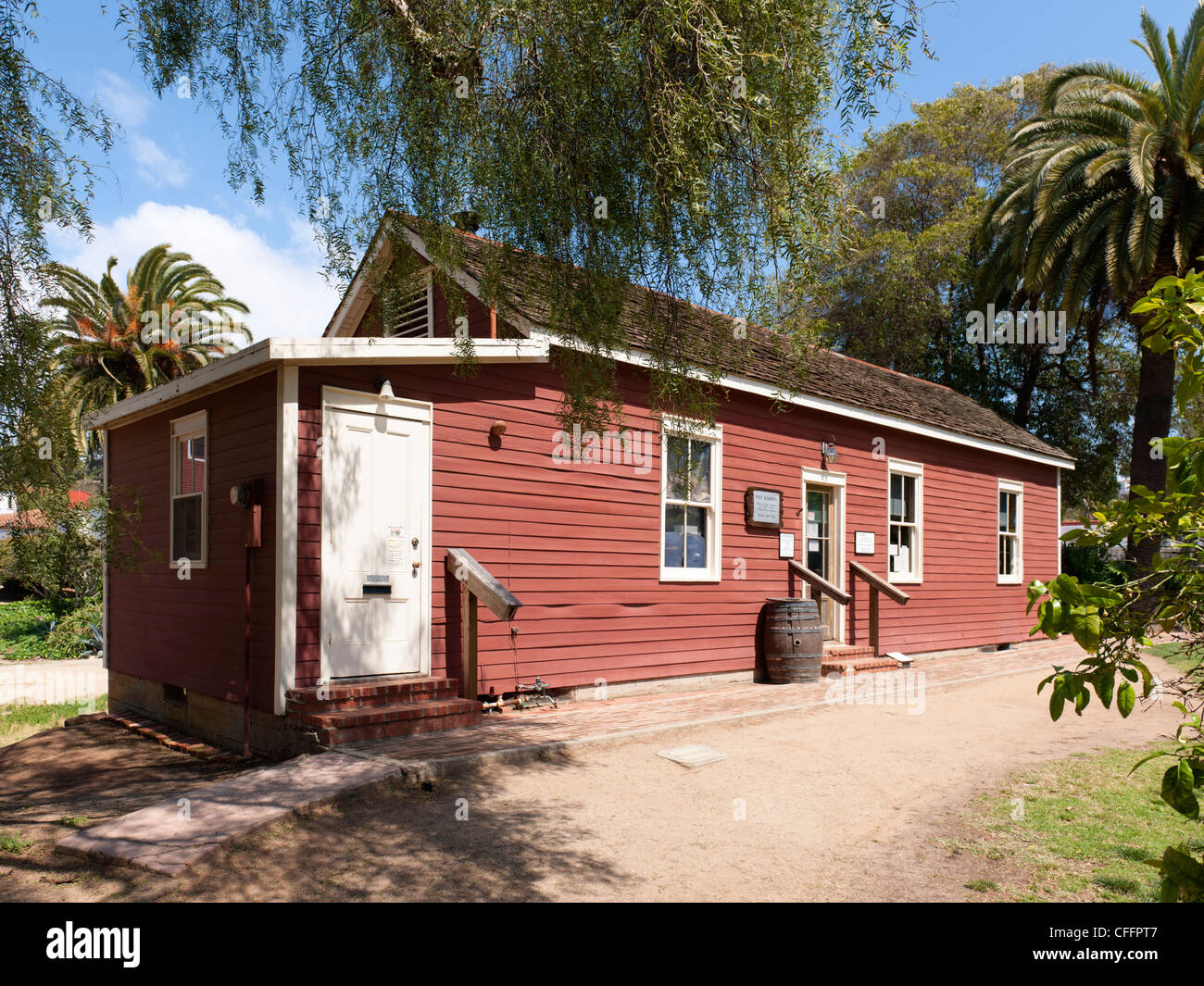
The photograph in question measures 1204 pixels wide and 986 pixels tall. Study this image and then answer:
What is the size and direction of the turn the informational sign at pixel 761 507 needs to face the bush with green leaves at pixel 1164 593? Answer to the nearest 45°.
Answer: approximately 45° to its right

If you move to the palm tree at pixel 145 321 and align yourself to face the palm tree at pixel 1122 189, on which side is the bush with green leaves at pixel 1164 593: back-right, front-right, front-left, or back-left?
front-right

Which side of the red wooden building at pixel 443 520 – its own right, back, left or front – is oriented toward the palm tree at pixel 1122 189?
left

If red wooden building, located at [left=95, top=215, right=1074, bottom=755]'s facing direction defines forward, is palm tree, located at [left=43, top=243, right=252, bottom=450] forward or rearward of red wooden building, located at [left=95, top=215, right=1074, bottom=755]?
rearward

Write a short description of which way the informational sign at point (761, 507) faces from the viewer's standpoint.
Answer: facing the viewer and to the right of the viewer

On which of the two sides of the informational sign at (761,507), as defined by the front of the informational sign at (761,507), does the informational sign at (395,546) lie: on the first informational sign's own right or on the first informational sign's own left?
on the first informational sign's own right

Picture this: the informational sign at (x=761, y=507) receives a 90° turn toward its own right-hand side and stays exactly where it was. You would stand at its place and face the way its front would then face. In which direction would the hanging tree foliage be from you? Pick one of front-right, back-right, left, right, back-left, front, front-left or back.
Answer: front-left
